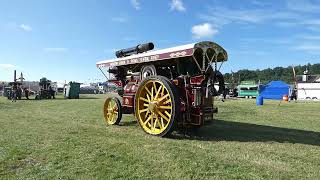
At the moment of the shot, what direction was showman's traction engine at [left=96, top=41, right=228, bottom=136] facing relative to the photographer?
facing away from the viewer and to the left of the viewer
